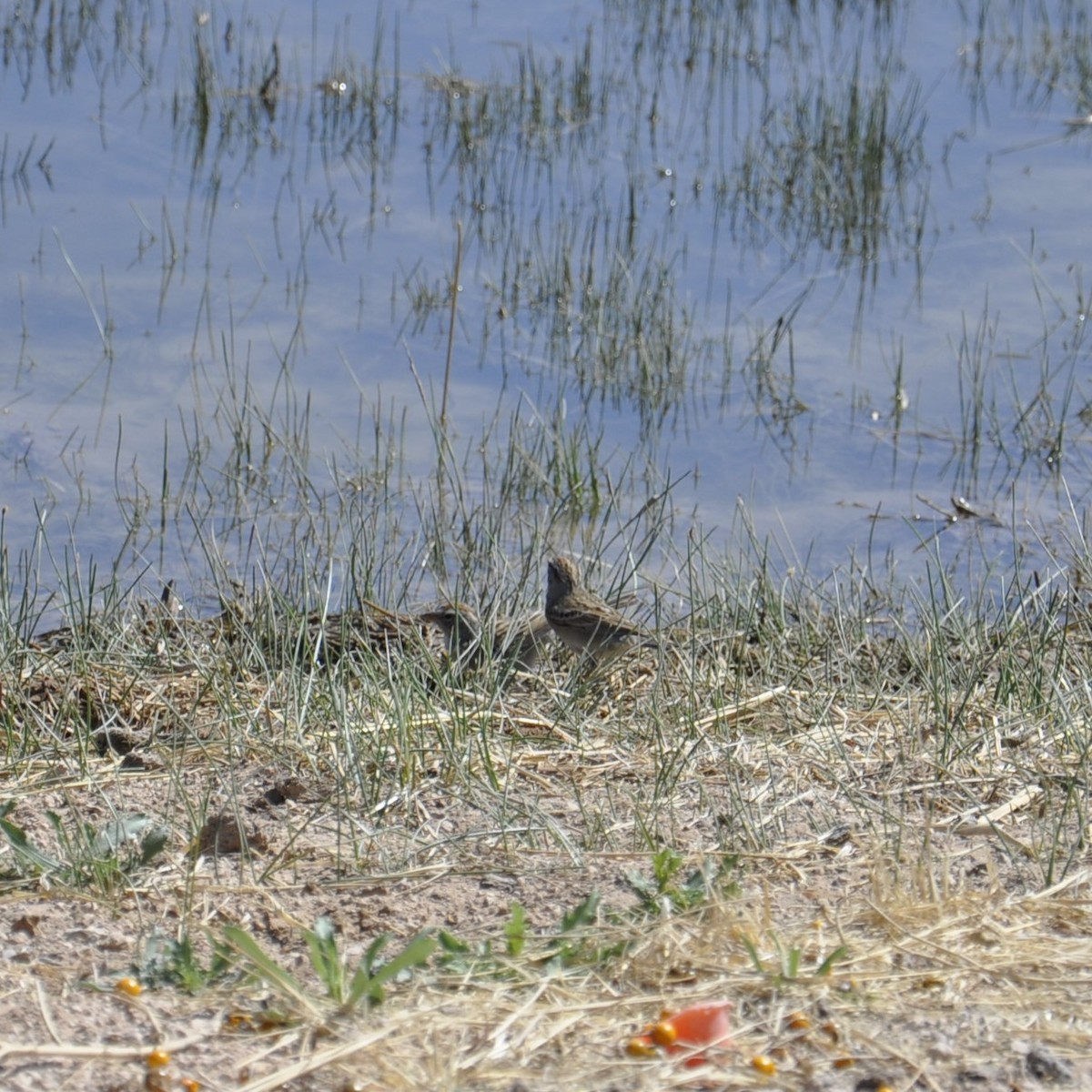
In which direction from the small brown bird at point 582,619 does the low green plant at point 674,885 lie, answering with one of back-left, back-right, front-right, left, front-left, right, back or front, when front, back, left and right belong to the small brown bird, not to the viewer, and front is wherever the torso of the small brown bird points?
left

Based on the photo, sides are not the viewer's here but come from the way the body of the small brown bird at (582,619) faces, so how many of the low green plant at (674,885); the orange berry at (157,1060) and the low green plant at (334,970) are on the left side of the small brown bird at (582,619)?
3

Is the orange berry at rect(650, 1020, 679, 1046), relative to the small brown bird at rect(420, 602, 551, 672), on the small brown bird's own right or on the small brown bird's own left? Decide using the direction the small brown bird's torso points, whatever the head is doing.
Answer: on the small brown bird's own left

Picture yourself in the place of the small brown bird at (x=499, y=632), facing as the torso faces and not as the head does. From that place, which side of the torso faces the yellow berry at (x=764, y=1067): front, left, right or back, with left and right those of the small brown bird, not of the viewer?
left

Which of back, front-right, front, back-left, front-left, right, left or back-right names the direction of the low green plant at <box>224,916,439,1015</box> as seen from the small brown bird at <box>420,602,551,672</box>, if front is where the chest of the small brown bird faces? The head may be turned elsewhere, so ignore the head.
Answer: left

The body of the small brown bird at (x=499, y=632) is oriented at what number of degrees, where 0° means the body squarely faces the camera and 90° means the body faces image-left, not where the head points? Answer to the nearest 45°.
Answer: approximately 90°

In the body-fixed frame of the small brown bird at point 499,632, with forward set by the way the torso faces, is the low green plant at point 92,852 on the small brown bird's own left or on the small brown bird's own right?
on the small brown bird's own left

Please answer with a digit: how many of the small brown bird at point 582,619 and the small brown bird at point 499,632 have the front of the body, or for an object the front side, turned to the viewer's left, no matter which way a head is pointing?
2

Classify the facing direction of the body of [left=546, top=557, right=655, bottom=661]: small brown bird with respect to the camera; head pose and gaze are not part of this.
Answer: to the viewer's left

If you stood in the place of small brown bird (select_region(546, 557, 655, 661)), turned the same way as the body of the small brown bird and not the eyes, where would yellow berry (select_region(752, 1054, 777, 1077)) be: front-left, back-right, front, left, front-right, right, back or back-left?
left
